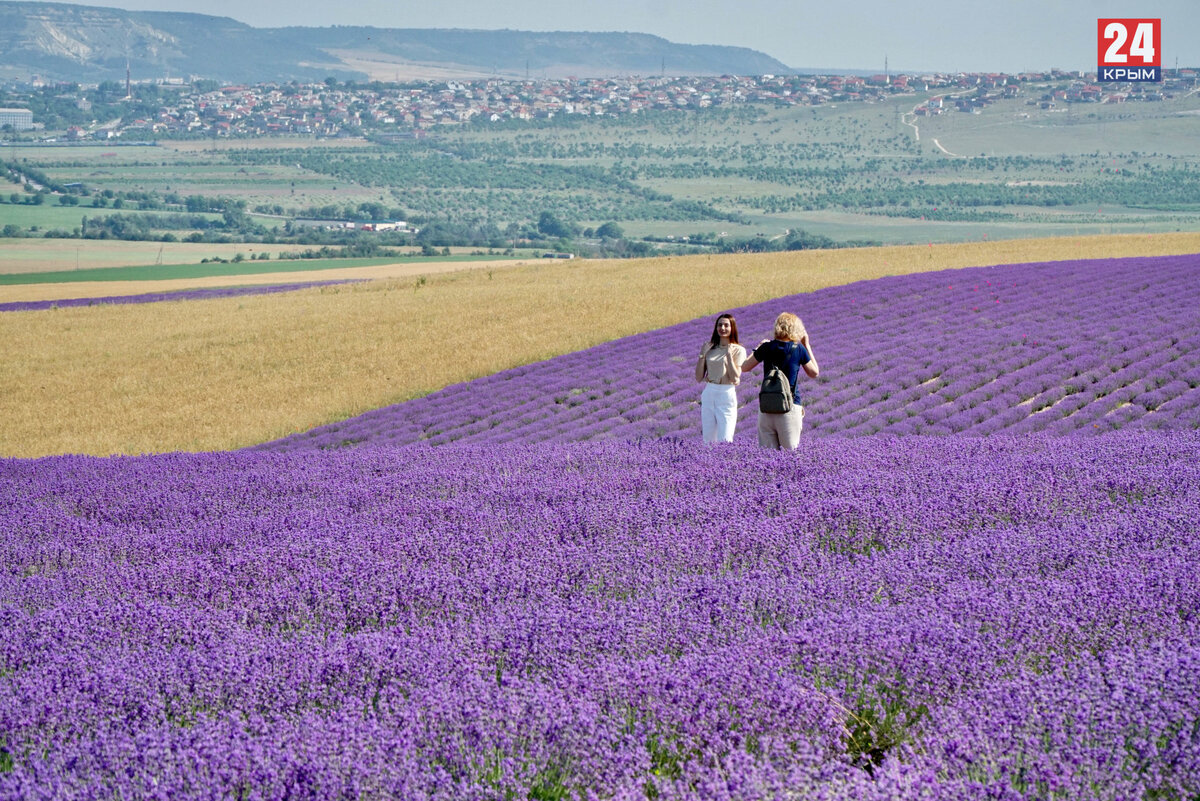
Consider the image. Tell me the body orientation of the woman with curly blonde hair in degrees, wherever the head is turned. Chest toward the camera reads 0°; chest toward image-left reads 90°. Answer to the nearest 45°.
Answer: approximately 180°
